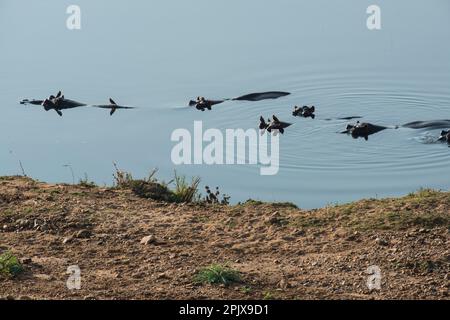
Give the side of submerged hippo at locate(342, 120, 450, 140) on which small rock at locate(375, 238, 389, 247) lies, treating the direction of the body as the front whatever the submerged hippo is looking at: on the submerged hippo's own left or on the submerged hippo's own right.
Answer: on the submerged hippo's own left

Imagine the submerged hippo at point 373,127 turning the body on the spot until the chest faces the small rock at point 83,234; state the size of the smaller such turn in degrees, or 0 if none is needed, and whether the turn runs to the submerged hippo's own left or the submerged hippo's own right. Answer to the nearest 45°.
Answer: approximately 45° to the submerged hippo's own left

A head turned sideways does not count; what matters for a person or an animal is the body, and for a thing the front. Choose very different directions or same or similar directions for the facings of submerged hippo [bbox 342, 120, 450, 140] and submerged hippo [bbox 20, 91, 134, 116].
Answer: same or similar directions

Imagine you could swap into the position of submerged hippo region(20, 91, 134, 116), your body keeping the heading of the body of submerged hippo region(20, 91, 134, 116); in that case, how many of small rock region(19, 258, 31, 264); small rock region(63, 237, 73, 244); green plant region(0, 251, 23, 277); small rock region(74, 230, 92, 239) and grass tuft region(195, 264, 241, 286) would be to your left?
5

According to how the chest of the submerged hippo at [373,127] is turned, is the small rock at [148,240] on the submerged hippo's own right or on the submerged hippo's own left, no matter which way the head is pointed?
on the submerged hippo's own left

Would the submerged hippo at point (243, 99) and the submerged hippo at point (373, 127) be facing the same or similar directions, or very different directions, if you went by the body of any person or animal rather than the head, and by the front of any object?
same or similar directions

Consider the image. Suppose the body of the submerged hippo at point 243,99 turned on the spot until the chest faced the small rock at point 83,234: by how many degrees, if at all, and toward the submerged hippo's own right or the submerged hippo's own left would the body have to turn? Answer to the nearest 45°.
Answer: approximately 90° to the submerged hippo's own left

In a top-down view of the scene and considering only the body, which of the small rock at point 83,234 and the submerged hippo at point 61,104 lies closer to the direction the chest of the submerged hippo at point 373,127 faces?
the submerged hippo

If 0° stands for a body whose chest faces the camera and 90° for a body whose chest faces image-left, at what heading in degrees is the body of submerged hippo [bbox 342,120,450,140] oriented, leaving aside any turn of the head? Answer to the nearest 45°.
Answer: approximately 90°

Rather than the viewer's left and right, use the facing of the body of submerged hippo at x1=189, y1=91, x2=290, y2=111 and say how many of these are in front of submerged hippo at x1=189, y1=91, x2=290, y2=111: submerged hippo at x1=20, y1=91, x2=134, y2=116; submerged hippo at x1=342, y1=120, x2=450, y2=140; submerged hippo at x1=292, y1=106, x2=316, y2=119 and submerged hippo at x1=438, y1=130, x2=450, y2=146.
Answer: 1

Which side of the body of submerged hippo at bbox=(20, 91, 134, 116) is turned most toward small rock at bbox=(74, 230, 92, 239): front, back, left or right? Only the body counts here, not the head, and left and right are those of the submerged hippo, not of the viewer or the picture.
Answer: left

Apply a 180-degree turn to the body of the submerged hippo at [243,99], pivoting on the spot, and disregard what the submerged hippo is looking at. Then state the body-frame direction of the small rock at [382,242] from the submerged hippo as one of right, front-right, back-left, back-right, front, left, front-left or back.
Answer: right

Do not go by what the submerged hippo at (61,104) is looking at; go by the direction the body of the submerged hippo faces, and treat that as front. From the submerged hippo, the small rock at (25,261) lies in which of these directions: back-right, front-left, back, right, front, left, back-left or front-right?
left

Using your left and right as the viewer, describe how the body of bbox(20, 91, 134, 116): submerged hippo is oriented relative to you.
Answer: facing to the left of the viewer

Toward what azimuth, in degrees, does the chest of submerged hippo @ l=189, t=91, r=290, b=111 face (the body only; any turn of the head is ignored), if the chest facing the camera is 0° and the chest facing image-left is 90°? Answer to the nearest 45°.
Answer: approximately 90°
